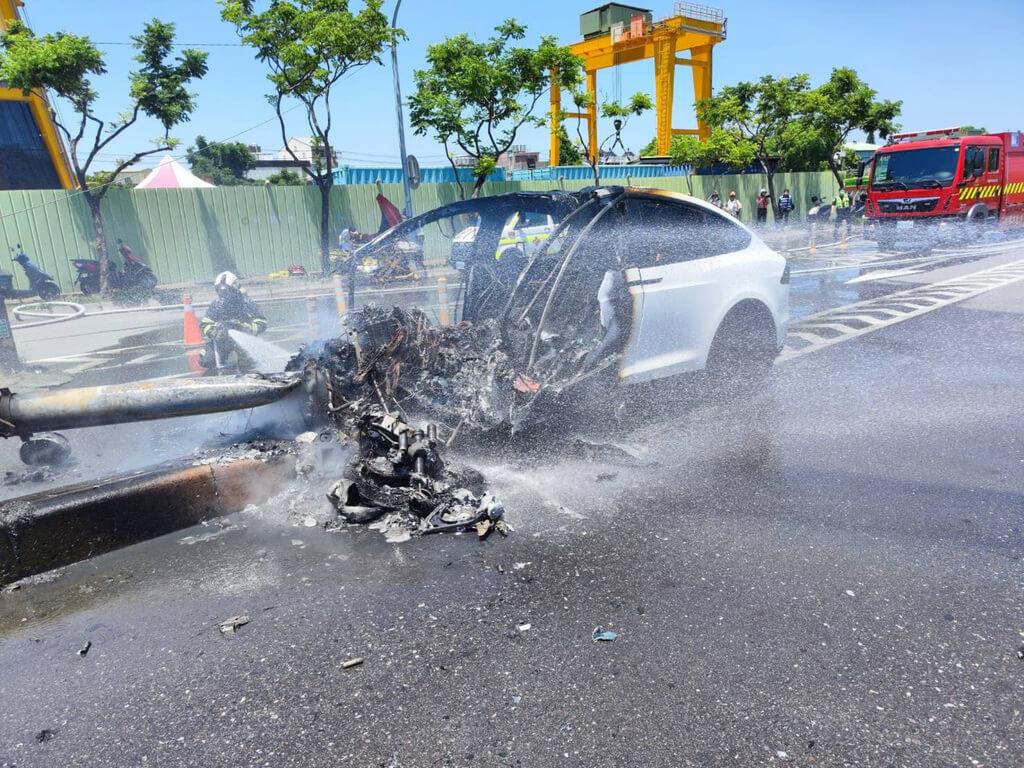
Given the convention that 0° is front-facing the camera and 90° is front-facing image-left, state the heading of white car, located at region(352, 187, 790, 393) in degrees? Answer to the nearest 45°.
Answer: approximately 45°

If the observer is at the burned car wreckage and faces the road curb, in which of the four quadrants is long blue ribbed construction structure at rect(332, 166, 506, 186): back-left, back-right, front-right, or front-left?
back-right

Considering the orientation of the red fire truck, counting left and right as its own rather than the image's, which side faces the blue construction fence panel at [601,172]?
right

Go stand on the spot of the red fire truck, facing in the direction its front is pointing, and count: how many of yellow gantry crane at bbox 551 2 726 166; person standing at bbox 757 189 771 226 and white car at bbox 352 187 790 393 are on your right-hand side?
2

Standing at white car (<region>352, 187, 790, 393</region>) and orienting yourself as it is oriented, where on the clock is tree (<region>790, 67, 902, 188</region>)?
The tree is roughly at 5 o'clock from the white car.

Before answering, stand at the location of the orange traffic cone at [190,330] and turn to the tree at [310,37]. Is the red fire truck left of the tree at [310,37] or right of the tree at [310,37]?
right

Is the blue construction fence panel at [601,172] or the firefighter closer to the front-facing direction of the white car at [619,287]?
the firefighter

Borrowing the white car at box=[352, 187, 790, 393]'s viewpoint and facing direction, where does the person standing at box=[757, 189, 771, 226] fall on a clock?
The person standing is roughly at 5 o'clock from the white car.

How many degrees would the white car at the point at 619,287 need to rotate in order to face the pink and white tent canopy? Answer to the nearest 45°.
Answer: approximately 90° to its right

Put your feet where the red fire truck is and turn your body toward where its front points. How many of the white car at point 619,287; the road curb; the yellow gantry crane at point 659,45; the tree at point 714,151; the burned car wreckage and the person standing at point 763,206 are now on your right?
3
